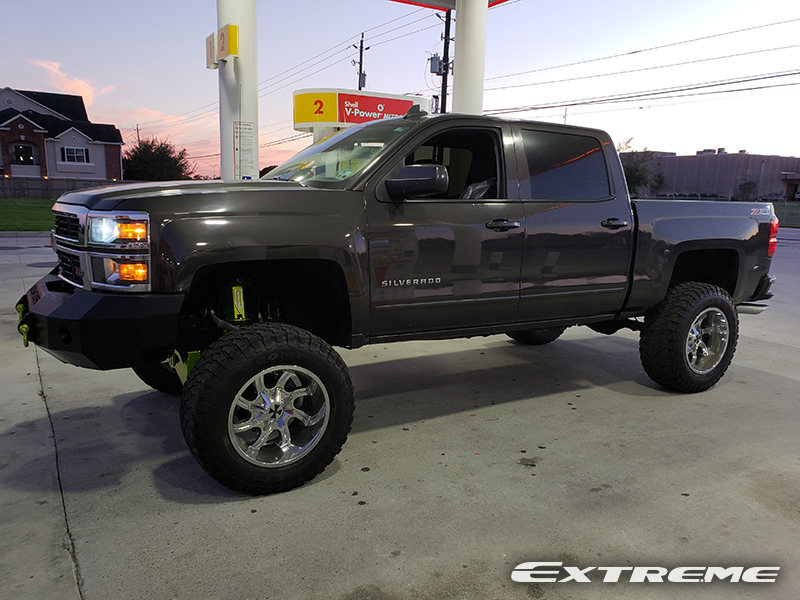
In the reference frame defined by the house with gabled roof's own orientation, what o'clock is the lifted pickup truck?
The lifted pickup truck is roughly at 12 o'clock from the house with gabled roof.

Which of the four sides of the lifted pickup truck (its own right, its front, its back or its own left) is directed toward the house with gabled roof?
right

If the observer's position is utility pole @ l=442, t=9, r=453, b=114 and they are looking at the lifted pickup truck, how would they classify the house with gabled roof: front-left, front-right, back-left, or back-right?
back-right

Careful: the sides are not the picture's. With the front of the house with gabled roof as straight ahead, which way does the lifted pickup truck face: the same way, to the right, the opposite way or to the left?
to the right

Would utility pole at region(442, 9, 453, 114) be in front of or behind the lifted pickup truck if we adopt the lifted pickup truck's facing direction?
behind

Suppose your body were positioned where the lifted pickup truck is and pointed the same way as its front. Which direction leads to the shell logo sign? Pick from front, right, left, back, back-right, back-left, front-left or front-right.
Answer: back-right

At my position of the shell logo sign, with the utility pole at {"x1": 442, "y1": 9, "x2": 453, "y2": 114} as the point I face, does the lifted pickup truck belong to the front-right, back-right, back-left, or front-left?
back-right

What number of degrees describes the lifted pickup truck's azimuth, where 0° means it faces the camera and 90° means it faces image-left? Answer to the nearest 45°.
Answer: approximately 45°

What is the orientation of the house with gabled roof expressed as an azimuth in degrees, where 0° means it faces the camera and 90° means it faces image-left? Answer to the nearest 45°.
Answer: approximately 0°
